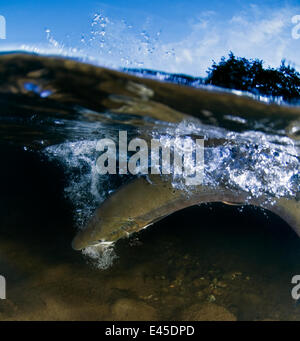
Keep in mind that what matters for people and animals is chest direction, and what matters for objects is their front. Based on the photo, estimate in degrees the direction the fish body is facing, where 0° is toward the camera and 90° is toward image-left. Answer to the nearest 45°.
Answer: approximately 90°
